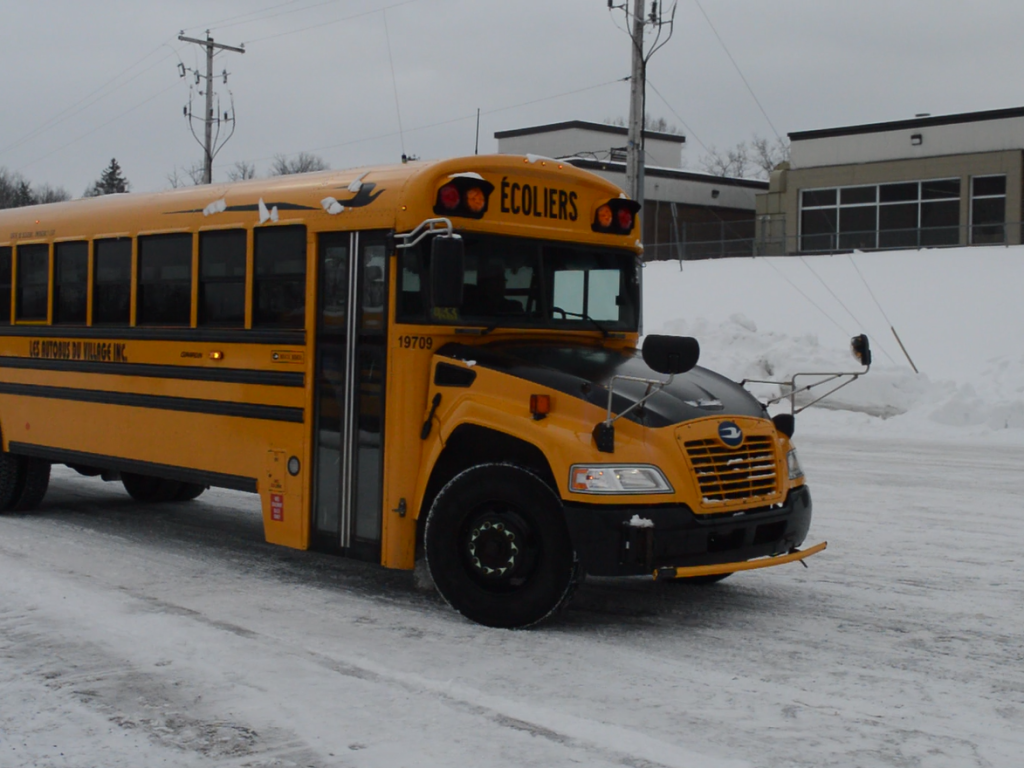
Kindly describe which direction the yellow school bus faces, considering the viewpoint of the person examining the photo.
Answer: facing the viewer and to the right of the viewer

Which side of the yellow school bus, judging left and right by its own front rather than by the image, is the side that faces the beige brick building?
left
